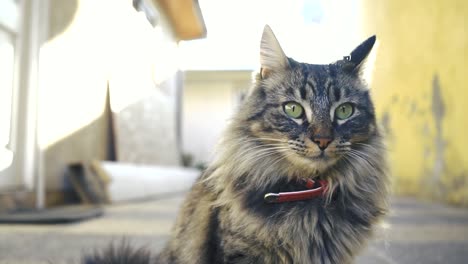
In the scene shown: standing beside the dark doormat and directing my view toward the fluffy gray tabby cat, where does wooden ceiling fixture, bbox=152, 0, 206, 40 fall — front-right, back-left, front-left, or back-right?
back-left

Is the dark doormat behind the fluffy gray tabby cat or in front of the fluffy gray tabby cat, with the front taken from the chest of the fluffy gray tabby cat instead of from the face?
behind

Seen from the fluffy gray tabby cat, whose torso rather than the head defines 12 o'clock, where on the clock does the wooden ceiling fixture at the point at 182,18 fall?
The wooden ceiling fixture is roughly at 7 o'clock from the fluffy gray tabby cat.

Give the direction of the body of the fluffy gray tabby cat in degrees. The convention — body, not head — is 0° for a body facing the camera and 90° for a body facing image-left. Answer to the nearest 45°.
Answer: approximately 315°
